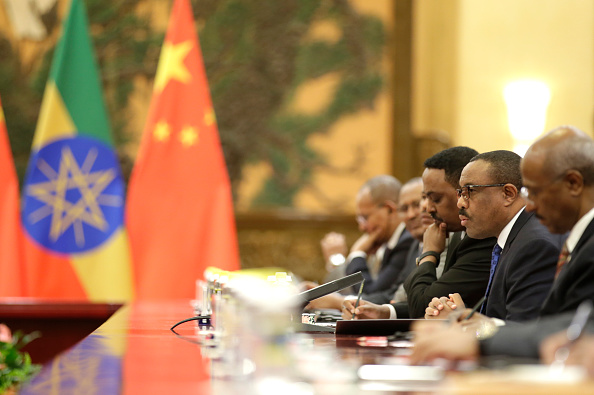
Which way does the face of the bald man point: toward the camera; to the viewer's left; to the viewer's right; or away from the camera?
to the viewer's left

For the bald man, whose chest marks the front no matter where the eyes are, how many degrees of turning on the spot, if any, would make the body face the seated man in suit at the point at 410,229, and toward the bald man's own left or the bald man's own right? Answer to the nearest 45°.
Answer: approximately 90° to the bald man's own right

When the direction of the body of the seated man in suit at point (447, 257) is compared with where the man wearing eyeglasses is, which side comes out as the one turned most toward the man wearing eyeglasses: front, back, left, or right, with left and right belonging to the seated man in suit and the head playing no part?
left

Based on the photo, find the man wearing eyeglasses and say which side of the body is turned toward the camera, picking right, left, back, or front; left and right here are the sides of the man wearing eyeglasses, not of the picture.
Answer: left

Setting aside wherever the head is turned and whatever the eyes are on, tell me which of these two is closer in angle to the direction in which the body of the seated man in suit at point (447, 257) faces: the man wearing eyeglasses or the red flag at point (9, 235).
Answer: the red flag

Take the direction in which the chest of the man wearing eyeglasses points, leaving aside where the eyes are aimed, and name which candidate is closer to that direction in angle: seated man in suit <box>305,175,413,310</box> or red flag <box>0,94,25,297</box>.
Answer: the red flag

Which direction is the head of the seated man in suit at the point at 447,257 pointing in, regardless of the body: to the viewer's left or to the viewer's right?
to the viewer's left

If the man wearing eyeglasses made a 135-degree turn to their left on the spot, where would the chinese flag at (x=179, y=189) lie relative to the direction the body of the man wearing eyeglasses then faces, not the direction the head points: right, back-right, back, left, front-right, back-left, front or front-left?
back

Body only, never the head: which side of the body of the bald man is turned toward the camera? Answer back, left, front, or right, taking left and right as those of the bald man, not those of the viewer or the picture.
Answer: left

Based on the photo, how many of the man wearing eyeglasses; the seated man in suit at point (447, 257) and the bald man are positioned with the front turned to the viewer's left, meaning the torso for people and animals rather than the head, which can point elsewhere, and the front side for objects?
3

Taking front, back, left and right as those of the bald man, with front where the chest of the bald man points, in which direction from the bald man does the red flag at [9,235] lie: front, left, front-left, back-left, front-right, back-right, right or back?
front-right

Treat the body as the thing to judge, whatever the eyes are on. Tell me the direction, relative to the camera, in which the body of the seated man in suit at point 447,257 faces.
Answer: to the viewer's left

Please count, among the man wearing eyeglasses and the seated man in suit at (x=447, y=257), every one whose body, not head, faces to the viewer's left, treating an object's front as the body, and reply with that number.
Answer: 2

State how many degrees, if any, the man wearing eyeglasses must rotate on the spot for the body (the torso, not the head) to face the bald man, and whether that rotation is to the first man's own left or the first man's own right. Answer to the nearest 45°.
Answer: approximately 90° to the first man's own left
